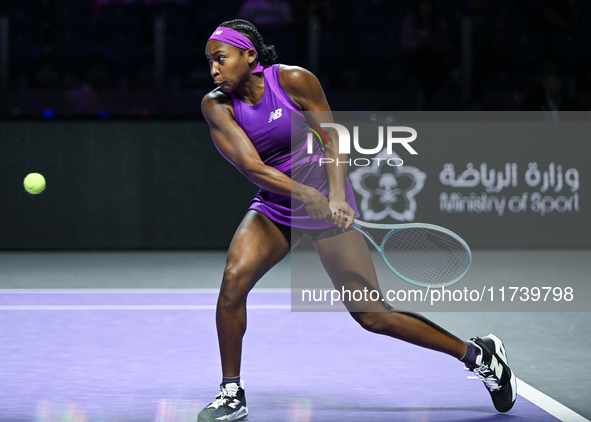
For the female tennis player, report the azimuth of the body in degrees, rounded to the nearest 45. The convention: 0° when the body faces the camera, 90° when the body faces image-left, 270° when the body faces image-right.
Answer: approximately 45°

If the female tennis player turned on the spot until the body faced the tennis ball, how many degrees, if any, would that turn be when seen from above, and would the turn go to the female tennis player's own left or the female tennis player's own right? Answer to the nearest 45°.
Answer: approximately 90° to the female tennis player's own right

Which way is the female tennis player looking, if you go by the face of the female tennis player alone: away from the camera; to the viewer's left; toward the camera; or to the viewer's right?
to the viewer's left
